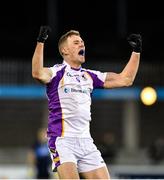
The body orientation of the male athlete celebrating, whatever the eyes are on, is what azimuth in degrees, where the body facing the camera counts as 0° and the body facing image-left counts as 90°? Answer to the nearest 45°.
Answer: approximately 315°

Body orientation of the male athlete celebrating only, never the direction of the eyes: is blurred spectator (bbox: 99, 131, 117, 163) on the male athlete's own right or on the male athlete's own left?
on the male athlete's own left

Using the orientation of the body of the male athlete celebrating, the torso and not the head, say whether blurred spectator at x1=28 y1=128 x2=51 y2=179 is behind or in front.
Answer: behind

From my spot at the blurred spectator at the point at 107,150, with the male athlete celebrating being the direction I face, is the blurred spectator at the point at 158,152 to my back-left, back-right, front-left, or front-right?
back-left

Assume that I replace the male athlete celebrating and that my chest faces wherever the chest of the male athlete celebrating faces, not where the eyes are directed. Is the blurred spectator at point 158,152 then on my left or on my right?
on my left
